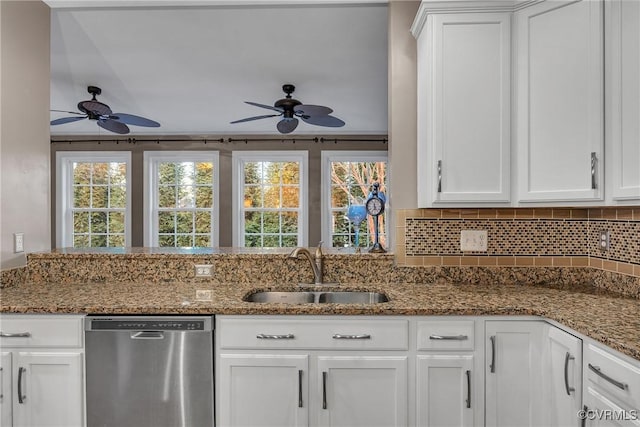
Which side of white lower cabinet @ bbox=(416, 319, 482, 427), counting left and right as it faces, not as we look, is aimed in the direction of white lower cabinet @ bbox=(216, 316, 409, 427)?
right

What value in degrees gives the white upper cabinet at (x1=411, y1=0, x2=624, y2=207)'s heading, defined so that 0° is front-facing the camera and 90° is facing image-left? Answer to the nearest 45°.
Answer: approximately 0°

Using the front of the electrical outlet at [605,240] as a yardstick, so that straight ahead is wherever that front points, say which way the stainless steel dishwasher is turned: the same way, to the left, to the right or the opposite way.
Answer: to the left

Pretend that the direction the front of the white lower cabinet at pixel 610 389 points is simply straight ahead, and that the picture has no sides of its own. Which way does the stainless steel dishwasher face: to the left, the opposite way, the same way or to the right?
to the left

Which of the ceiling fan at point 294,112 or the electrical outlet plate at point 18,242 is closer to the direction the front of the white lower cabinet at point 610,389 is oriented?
the electrical outlet plate

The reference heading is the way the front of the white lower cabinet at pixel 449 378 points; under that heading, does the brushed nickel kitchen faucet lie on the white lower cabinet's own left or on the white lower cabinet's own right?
on the white lower cabinet's own right

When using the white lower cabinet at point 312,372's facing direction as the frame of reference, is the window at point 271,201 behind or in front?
behind

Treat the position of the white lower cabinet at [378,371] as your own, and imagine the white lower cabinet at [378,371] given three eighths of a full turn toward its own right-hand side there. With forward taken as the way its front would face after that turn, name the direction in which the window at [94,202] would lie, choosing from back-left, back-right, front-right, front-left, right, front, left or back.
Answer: front

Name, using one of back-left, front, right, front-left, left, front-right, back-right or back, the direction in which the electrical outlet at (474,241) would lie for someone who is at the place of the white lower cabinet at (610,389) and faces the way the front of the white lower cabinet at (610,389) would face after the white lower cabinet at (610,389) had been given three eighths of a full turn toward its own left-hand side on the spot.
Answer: back-left

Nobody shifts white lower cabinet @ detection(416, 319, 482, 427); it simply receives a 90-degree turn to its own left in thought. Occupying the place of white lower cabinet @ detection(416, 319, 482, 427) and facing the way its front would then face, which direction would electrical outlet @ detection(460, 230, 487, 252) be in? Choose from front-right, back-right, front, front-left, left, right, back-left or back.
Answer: left

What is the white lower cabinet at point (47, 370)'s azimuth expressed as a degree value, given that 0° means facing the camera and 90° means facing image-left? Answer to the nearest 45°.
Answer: approximately 0°
